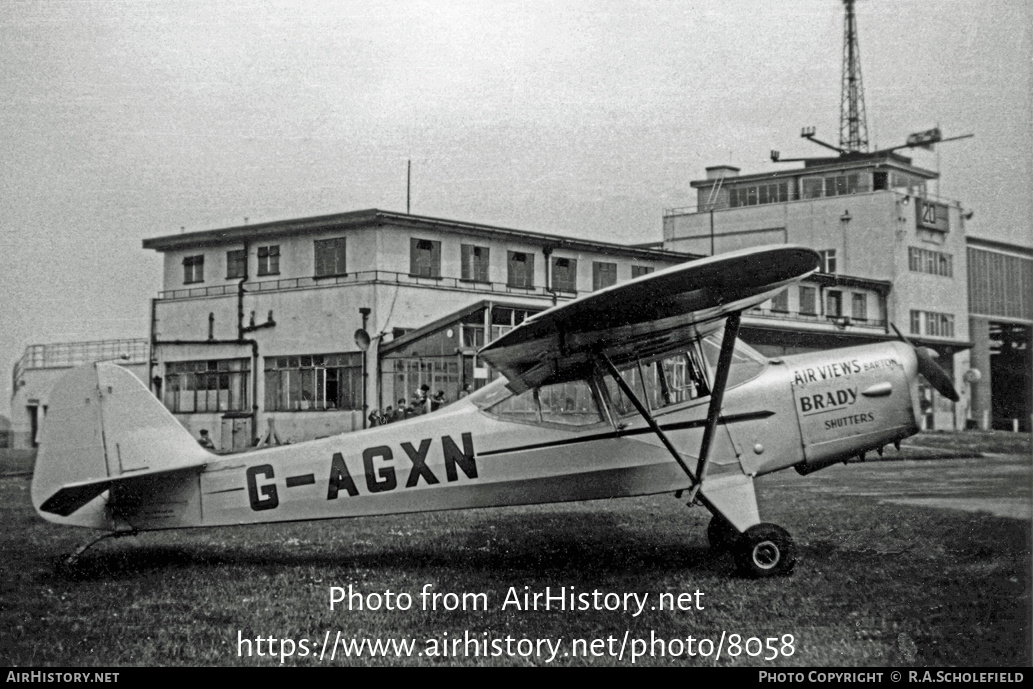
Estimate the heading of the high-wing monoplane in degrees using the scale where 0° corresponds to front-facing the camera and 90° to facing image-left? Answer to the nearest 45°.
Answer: approximately 270°
